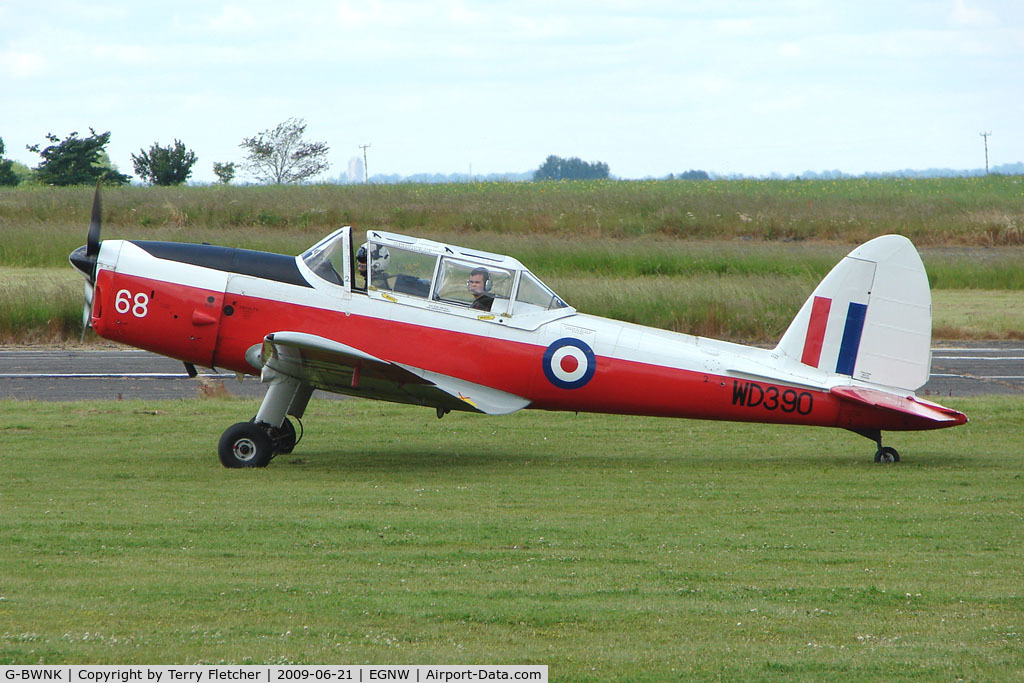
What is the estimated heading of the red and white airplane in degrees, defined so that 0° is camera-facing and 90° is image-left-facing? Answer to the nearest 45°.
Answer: approximately 90°
